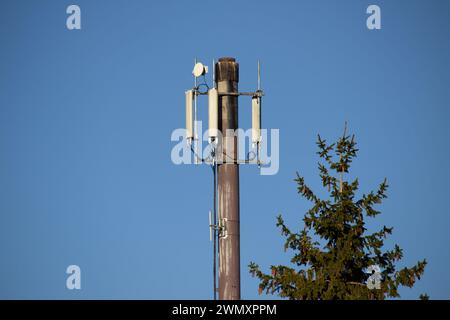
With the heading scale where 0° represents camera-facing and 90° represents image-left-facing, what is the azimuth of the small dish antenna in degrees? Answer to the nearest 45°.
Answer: approximately 45°
